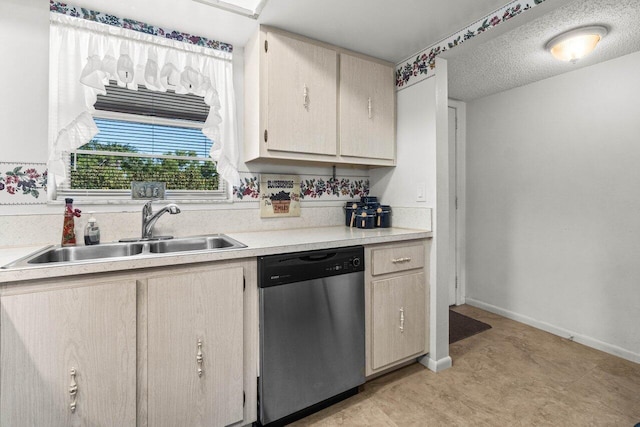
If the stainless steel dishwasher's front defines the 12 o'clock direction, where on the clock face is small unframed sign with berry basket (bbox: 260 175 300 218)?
The small unframed sign with berry basket is roughly at 7 o'clock from the stainless steel dishwasher.

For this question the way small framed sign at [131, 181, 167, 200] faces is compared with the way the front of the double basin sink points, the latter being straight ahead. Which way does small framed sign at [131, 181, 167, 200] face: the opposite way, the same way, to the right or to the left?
the same way

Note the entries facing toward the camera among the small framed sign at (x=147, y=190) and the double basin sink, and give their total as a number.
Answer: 2

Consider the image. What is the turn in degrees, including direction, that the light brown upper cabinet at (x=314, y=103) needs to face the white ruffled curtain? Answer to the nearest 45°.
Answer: approximately 135° to its right

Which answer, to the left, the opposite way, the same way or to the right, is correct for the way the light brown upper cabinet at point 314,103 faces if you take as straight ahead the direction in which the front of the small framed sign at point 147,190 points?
the same way

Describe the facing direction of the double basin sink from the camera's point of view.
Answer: facing the viewer

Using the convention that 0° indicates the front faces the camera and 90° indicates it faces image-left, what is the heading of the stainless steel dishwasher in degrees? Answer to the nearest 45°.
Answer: approximately 315°

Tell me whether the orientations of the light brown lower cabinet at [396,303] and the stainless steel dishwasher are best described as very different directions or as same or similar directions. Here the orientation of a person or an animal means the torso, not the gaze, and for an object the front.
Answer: same or similar directions

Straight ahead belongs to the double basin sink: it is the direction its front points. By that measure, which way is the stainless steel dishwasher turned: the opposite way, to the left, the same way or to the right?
the same way

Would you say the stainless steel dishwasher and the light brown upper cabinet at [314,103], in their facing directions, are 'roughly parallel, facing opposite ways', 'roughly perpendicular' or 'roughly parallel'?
roughly parallel

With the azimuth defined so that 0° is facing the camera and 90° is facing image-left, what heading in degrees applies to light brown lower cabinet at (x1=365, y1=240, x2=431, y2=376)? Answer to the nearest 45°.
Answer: approximately 315°
